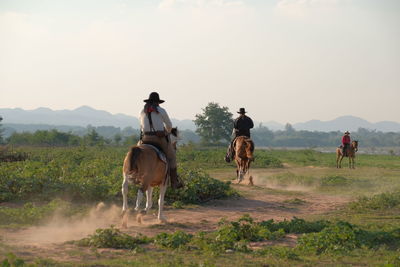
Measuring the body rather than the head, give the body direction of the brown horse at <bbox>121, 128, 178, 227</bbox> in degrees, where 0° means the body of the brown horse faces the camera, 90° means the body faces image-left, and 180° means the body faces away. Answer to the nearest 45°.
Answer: approximately 225°

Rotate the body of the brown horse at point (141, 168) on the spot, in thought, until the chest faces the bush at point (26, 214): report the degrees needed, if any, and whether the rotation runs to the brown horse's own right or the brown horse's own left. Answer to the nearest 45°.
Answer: approximately 90° to the brown horse's own left

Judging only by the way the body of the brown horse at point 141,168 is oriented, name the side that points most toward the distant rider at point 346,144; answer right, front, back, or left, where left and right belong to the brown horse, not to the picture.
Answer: front

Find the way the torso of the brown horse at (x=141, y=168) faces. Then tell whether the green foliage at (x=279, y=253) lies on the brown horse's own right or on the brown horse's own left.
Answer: on the brown horse's own right

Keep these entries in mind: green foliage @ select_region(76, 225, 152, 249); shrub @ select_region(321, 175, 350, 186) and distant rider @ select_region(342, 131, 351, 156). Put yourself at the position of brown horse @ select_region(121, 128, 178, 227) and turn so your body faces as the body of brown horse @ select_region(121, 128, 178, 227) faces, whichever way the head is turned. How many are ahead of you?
2

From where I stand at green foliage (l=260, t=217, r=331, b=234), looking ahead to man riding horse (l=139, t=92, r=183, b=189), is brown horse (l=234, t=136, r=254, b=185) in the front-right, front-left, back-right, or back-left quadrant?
front-right

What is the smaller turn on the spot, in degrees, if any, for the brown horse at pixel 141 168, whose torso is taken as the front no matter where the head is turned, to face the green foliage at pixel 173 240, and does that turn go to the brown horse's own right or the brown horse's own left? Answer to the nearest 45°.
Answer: approximately 135° to the brown horse's own right

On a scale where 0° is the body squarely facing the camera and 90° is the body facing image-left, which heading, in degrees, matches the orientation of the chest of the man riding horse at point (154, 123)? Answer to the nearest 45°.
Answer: approximately 225°
